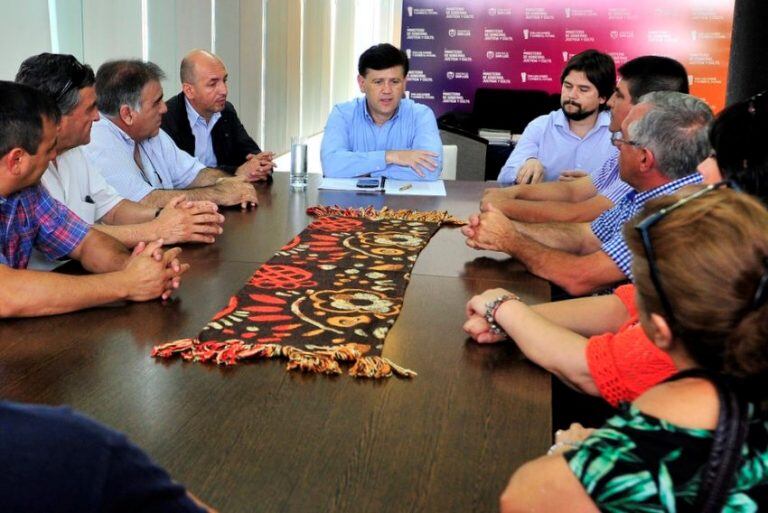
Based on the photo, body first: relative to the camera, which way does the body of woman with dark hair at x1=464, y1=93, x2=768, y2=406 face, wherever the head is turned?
to the viewer's left

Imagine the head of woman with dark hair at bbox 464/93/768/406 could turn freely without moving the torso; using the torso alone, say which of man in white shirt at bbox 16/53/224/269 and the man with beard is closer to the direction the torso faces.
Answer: the man in white shirt

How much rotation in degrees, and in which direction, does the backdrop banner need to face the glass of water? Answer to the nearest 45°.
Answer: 0° — it already faces it

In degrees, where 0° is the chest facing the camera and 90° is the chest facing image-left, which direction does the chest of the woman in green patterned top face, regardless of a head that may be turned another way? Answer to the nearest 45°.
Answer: approximately 135°

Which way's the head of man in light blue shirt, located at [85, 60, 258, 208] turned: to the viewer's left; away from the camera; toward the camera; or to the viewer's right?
to the viewer's right

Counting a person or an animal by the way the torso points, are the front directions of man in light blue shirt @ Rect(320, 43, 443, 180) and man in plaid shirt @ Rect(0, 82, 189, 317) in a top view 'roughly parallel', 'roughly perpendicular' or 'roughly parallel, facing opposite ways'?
roughly perpendicular

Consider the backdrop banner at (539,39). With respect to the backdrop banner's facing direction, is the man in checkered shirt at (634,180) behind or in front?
in front

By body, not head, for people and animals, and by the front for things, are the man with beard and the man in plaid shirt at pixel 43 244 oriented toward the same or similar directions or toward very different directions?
very different directions

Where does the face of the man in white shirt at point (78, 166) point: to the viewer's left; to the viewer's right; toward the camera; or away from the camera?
to the viewer's right

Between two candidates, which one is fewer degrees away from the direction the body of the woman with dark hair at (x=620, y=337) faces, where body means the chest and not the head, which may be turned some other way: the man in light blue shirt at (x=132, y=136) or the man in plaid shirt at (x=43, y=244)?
the man in plaid shirt

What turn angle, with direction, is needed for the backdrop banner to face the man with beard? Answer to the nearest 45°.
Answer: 0° — it already faces them

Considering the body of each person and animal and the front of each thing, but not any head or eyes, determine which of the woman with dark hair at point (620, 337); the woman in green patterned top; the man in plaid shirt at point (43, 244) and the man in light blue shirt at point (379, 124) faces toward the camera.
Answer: the man in light blue shirt

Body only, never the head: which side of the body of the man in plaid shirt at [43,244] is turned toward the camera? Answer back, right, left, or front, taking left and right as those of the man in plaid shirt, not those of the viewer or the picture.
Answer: right

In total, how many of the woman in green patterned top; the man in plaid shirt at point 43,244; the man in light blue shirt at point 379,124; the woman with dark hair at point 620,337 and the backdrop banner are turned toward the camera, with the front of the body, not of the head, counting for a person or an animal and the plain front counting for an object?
2

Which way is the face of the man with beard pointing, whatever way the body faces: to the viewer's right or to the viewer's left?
to the viewer's left

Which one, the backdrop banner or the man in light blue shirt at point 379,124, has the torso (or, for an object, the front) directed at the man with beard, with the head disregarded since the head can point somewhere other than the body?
the backdrop banner
